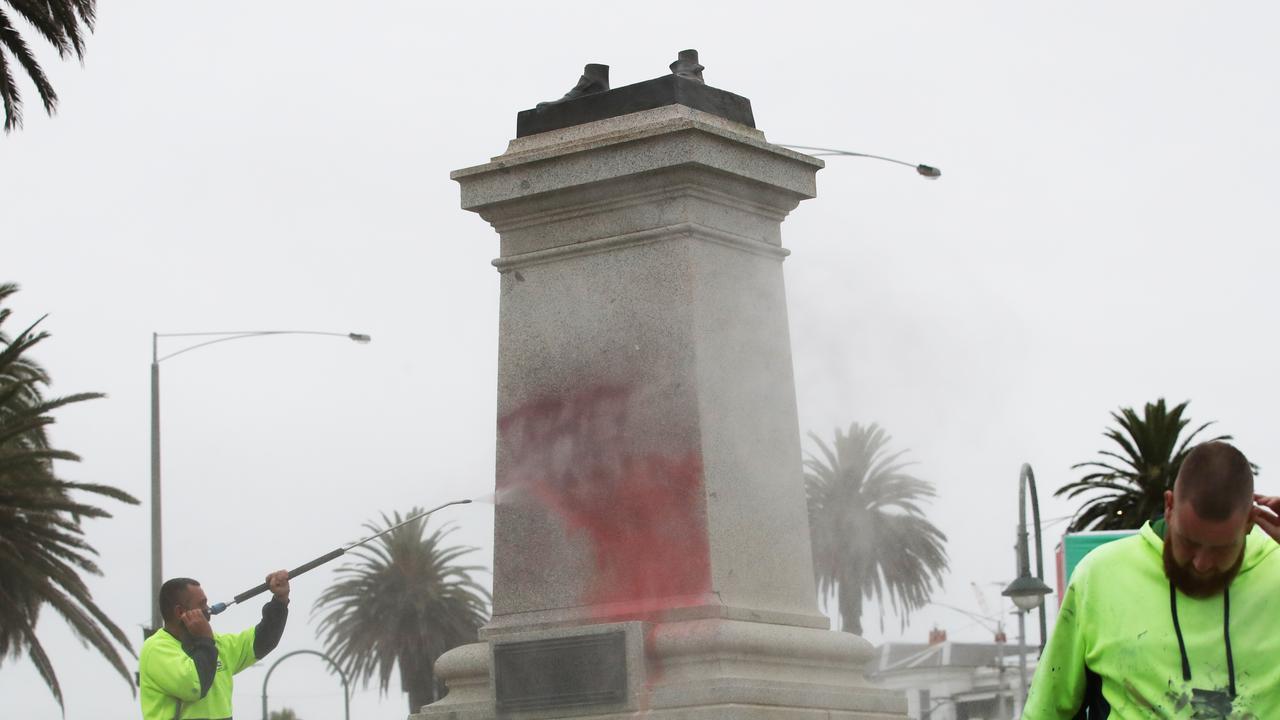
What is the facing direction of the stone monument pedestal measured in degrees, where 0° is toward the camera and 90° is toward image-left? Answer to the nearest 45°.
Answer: approximately 45°

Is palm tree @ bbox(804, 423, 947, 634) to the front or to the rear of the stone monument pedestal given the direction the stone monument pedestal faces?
to the rear

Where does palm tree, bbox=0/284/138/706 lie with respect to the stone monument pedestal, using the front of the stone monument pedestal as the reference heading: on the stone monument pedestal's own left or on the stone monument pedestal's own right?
on the stone monument pedestal's own right

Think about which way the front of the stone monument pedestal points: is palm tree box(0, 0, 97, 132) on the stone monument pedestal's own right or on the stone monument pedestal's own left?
on the stone monument pedestal's own right

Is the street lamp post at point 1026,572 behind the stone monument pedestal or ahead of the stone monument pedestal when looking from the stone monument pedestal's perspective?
behind

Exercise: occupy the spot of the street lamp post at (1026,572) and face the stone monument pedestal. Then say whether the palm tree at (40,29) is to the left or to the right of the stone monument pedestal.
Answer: right
